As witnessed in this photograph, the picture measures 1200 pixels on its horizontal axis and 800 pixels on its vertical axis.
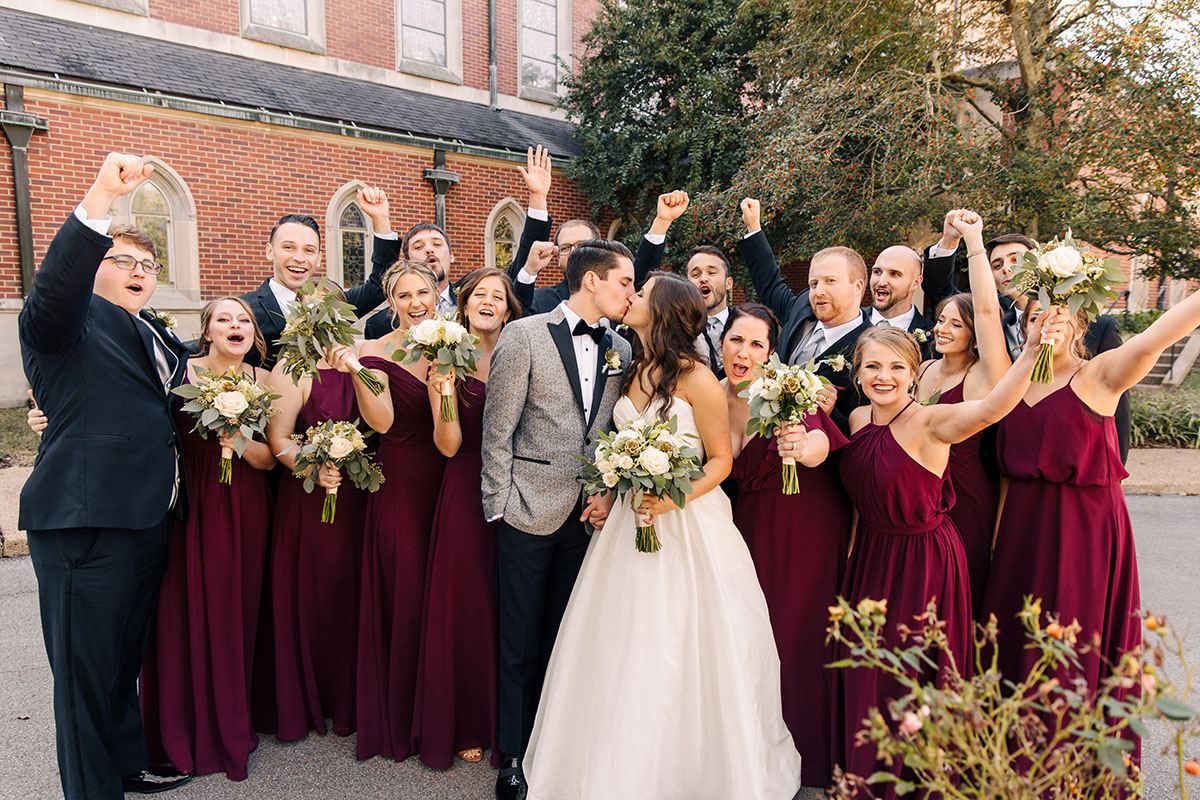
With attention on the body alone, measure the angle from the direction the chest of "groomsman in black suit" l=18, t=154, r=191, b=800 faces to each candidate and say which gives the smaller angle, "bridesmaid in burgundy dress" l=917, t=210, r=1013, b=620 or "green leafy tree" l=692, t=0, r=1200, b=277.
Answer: the bridesmaid in burgundy dress

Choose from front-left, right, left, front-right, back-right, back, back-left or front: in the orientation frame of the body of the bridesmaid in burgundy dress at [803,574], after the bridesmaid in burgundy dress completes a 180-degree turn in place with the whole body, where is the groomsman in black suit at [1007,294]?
front

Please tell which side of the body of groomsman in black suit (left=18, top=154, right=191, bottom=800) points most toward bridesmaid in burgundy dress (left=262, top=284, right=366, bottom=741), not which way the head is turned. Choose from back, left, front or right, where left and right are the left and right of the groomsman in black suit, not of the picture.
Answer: left

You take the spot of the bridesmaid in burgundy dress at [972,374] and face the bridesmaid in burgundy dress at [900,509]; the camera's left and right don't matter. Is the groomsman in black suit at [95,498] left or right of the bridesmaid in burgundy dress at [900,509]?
right

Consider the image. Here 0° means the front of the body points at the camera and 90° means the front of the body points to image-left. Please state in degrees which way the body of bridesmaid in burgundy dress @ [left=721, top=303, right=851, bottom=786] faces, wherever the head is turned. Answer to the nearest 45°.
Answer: approximately 45°

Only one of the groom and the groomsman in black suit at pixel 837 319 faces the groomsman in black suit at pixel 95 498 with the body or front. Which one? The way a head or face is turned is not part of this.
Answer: the groomsman in black suit at pixel 837 319

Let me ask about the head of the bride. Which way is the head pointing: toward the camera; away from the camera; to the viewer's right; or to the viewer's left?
to the viewer's left

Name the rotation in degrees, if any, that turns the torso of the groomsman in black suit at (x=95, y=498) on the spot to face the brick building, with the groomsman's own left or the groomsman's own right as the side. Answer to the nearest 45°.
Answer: approximately 135° to the groomsman's own left

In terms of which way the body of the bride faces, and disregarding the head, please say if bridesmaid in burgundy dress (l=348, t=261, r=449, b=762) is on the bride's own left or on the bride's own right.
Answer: on the bride's own right

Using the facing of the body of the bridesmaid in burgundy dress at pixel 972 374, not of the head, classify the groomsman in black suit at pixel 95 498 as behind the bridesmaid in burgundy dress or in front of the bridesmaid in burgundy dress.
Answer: in front

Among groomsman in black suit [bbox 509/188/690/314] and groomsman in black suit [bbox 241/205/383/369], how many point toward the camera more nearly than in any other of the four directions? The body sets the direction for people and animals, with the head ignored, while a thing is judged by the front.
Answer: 2
